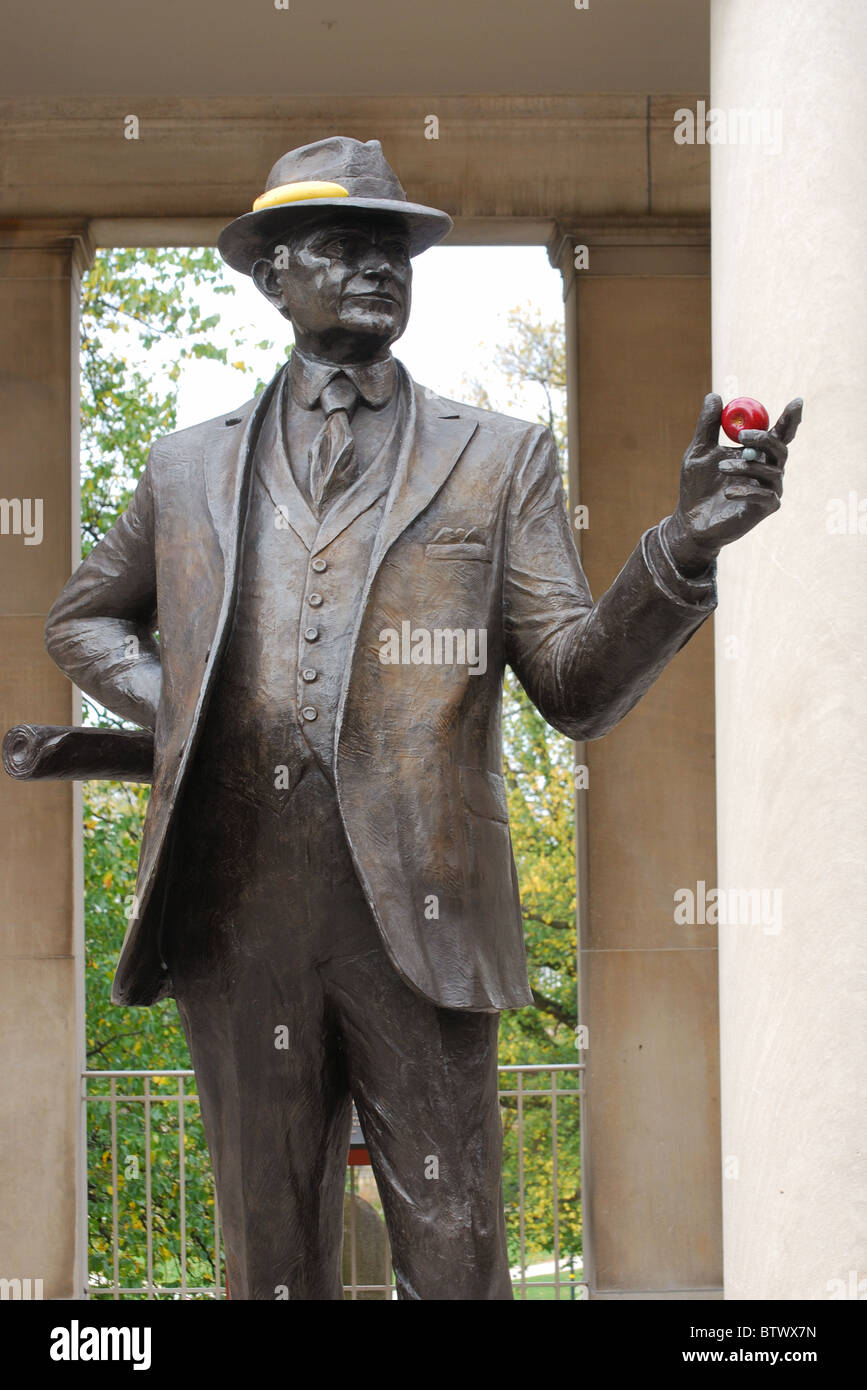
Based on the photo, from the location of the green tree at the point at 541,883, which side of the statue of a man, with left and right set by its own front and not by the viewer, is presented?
back

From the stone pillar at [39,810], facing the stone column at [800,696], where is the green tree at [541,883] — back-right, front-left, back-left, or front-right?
back-left

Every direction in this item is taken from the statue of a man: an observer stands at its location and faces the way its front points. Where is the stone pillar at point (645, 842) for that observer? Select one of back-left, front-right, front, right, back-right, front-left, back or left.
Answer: back

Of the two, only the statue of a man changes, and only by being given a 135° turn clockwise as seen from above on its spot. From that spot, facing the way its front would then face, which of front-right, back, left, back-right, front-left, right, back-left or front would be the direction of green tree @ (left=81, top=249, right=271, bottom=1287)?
front-right

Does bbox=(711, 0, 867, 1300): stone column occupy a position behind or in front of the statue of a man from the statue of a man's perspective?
behind

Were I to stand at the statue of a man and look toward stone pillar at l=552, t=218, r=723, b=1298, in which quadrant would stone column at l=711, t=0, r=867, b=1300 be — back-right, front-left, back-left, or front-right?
front-right

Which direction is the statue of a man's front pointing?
toward the camera

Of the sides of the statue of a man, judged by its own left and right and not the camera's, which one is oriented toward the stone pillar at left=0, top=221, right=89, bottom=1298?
back
